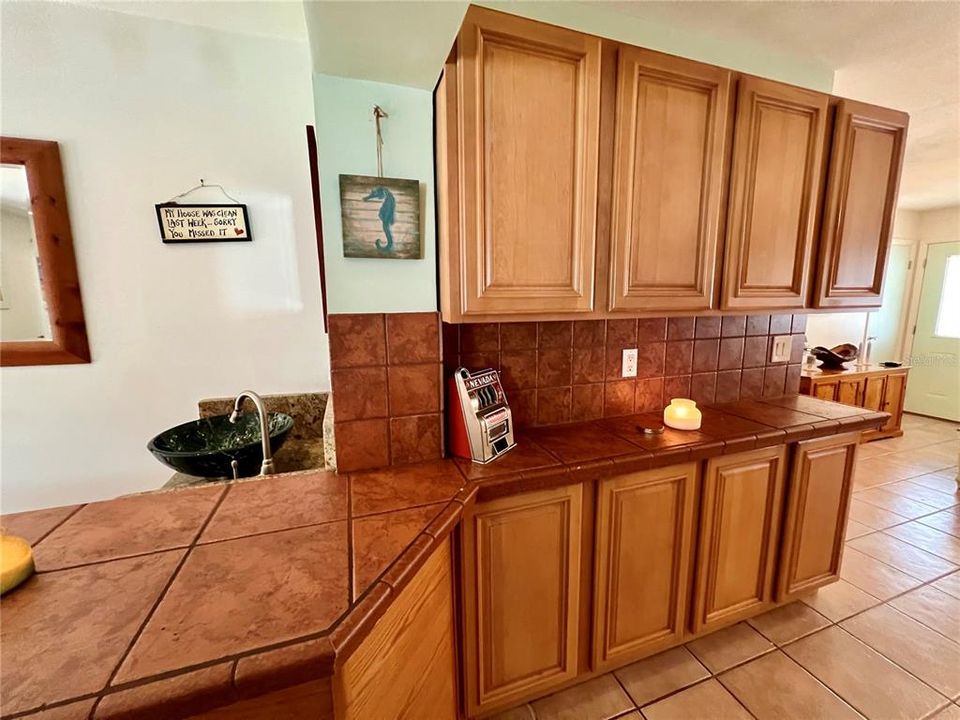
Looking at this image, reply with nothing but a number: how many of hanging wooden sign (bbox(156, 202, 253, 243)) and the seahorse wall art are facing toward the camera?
2

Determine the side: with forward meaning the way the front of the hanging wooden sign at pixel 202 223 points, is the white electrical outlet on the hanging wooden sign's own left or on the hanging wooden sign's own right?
on the hanging wooden sign's own left

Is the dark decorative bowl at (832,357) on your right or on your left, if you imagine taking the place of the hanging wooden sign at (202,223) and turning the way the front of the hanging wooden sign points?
on your left

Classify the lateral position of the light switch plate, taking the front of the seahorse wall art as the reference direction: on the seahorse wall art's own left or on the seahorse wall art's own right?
on the seahorse wall art's own left

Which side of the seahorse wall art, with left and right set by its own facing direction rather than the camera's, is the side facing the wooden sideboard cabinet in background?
left

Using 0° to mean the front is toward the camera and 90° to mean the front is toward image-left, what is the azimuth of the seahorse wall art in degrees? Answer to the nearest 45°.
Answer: approximately 0°

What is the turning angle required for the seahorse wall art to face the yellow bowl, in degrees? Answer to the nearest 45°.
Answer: approximately 45° to its right
